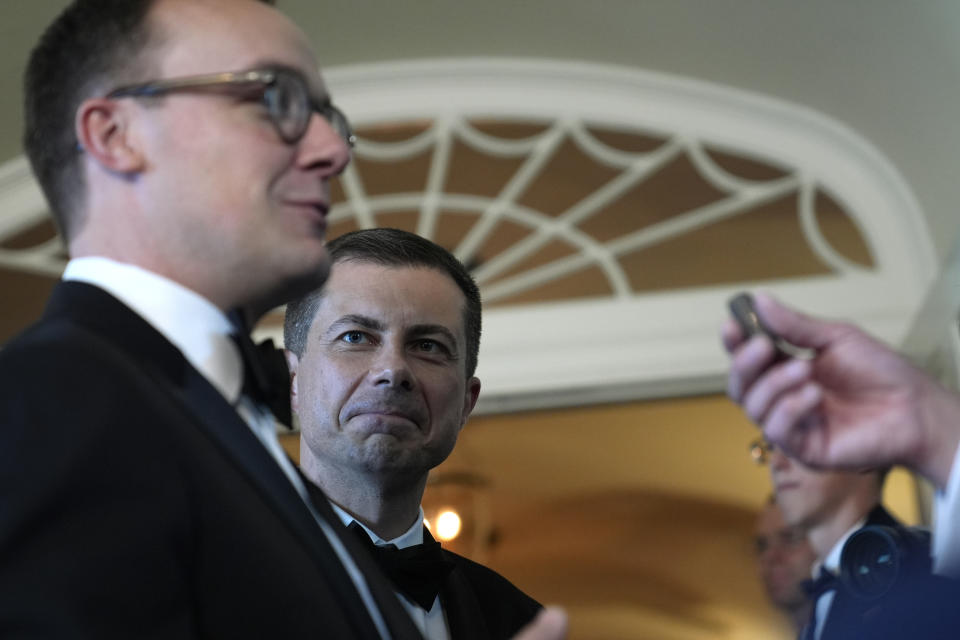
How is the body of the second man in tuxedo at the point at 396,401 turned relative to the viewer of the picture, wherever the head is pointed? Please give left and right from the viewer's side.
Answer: facing the viewer

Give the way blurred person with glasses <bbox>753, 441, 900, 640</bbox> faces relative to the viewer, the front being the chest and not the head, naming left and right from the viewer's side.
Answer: facing the viewer and to the left of the viewer

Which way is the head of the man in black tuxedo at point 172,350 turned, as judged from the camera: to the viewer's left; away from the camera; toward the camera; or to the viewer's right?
to the viewer's right

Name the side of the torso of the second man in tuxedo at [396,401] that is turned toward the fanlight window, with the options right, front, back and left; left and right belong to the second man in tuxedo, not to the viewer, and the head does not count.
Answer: back

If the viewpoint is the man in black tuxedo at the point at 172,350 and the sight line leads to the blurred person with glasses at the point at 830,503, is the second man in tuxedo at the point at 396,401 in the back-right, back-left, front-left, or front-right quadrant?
front-left

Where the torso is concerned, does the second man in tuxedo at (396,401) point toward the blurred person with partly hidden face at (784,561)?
no

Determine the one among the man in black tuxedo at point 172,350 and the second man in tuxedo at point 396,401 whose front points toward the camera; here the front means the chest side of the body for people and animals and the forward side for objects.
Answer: the second man in tuxedo

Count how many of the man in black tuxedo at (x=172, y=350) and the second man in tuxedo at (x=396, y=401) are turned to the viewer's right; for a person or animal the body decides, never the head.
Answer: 1

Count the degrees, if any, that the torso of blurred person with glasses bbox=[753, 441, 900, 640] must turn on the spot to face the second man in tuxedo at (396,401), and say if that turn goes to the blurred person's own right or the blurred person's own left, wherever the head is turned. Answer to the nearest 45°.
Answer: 0° — they already face them

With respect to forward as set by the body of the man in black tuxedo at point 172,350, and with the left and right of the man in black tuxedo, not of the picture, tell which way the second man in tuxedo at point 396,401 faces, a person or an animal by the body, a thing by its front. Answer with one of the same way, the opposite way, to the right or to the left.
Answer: to the right

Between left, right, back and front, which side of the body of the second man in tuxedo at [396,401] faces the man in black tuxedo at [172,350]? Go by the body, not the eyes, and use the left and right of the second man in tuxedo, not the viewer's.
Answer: front

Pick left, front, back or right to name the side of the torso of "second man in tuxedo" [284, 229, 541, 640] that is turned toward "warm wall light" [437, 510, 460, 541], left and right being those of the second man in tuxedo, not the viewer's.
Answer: back

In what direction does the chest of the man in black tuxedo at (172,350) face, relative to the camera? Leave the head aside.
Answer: to the viewer's right

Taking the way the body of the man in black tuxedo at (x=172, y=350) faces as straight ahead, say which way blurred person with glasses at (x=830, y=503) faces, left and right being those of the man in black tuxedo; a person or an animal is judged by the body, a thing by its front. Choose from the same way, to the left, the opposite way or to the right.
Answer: the opposite way
